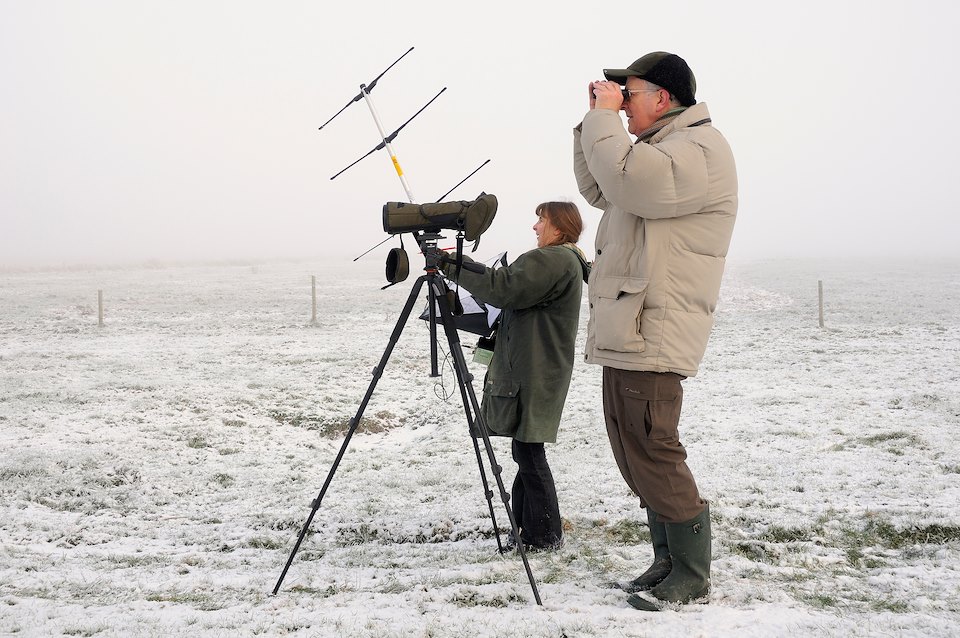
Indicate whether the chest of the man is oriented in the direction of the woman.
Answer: no

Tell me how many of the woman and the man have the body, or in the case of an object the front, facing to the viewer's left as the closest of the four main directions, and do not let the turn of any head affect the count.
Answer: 2

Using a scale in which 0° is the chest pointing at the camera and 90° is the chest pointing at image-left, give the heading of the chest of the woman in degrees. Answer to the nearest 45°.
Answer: approximately 90°

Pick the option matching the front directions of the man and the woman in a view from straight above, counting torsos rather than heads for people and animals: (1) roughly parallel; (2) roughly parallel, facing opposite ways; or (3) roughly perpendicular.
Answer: roughly parallel

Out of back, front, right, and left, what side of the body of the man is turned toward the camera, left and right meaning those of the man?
left

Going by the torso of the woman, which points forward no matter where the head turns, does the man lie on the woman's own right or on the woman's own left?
on the woman's own left

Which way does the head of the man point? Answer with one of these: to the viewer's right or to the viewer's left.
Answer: to the viewer's left
